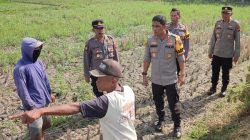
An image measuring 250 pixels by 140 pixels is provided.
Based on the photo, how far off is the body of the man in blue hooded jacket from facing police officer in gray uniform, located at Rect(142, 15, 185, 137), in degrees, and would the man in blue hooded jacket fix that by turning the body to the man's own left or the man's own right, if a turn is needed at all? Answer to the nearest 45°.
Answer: approximately 45° to the man's own left

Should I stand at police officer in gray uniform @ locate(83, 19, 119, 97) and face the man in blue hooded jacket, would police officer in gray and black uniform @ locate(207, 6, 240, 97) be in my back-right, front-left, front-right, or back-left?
back-left

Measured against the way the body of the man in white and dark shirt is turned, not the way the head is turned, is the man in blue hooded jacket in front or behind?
in front

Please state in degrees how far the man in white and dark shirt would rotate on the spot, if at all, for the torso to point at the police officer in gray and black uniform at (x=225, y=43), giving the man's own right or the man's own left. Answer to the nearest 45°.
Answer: approximately 90° to the man's own right

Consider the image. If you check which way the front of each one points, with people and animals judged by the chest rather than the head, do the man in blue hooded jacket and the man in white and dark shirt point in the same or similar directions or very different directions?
very different directions

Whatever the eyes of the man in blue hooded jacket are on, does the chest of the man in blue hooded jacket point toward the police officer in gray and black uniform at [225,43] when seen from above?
no

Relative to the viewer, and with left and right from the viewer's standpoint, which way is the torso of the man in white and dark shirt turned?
facing away from the viewer and to the left of the viewer

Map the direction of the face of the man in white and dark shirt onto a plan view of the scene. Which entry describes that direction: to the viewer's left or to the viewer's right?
to the viewer's left

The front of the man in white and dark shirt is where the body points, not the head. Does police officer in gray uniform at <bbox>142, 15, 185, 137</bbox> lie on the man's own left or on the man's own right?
on the man's own right

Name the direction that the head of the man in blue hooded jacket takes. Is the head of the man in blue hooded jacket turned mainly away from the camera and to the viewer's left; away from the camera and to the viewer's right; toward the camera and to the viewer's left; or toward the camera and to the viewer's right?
toward the camera and to the viewer's right

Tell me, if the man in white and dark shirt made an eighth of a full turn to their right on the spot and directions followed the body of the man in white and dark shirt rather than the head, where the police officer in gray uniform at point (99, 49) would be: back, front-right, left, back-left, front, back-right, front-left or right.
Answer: front

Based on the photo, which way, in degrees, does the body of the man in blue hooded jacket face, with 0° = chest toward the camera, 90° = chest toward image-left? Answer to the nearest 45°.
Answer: approximately 315°

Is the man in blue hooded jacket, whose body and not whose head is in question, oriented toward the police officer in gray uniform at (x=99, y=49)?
no

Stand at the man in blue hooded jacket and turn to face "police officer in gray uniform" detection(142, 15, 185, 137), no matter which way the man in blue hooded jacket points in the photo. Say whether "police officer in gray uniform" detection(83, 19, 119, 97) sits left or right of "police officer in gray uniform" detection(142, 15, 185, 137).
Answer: left
